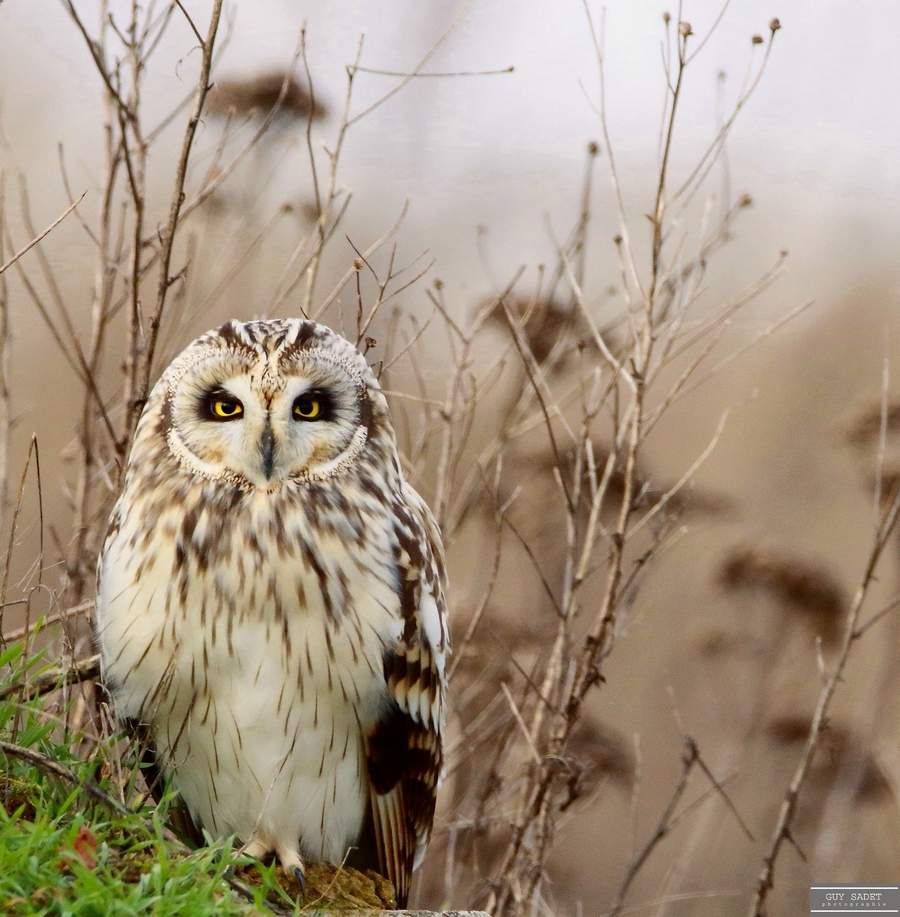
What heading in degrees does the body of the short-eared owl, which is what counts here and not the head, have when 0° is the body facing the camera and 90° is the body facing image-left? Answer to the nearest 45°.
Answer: approximately 0°
